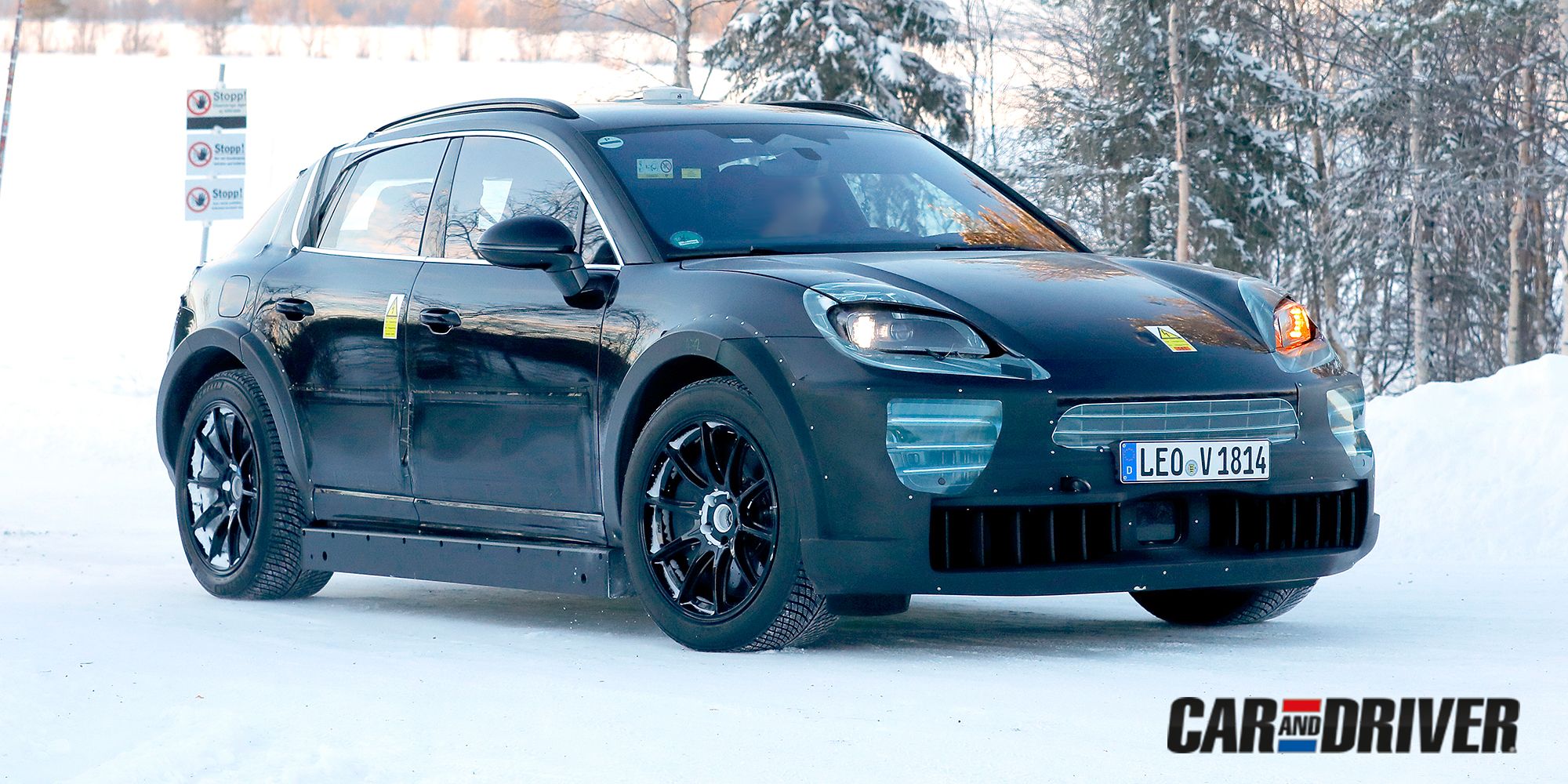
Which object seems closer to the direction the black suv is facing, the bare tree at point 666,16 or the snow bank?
the snow bank

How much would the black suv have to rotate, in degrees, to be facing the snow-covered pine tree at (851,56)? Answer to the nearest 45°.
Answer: approximately 135° to its left

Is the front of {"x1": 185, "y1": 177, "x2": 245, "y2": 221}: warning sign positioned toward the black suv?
yes

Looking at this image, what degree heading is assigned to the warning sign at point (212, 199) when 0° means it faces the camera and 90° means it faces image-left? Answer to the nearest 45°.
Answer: approximately 0°

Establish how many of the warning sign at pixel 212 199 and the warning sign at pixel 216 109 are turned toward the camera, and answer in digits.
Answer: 2

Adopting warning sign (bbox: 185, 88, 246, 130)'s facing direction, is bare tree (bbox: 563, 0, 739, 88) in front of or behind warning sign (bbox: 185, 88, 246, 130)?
behind

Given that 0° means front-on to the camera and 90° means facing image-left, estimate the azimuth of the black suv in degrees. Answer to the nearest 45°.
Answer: approximately 315°

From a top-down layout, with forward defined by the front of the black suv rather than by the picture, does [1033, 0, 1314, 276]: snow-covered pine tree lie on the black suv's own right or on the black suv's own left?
on the black suv's own left
